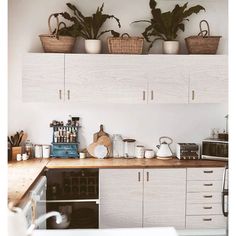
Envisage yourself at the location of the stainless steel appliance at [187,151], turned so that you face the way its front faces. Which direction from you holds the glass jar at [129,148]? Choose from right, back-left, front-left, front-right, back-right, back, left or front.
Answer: right

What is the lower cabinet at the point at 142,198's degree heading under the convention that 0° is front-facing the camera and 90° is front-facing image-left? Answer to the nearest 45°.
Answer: approximately 0°

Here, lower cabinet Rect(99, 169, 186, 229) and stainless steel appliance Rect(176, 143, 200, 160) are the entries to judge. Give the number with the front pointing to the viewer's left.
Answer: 0

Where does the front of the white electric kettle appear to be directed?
to the viewer's left

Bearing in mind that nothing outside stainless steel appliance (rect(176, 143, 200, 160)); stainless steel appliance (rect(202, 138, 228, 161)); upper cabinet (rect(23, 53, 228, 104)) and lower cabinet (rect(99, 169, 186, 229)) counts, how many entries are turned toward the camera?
4

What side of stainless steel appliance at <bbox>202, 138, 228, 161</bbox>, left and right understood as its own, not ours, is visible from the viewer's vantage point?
front

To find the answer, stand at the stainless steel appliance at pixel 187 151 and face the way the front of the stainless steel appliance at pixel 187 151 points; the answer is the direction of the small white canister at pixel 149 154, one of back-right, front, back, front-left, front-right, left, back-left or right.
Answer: right

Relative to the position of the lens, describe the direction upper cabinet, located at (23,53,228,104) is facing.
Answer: facing the viewer

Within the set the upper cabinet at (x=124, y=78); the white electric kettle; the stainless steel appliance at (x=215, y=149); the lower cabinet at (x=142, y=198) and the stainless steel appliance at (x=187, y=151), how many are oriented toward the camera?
4

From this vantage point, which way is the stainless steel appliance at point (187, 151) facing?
toward the camera

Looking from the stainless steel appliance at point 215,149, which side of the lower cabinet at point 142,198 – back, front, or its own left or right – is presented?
left

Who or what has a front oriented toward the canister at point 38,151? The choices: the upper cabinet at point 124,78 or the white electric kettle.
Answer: the white electric kettle

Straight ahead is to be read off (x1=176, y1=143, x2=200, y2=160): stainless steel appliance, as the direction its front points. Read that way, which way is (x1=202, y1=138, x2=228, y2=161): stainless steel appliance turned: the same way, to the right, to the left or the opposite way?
the same way
